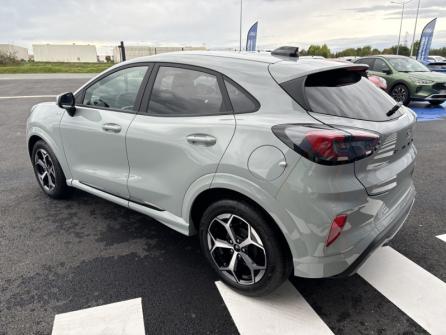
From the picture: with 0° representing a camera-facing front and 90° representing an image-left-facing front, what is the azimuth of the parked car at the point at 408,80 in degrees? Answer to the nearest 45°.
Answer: approximately 315°

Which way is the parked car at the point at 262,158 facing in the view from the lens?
facing away from the viewer and to the left of the viewer

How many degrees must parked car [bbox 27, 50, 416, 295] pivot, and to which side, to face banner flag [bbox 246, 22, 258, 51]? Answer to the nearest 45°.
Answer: approximately 45° to its right

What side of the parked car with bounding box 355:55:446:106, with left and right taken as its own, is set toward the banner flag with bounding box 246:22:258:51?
back

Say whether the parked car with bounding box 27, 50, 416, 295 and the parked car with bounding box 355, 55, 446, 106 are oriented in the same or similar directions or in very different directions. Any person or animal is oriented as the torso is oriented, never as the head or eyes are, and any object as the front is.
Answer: very different directions

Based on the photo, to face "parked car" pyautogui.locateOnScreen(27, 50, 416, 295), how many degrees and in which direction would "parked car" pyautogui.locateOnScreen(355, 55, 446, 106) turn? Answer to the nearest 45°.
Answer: approximately 45° to its right

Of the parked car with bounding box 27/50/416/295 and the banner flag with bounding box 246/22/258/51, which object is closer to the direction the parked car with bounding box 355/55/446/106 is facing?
the parked car

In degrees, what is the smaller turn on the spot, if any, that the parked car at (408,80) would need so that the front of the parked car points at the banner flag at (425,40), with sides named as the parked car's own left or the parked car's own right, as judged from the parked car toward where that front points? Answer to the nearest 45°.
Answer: approximately 135° to the parked car's own left

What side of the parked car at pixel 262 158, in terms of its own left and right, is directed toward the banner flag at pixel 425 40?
right

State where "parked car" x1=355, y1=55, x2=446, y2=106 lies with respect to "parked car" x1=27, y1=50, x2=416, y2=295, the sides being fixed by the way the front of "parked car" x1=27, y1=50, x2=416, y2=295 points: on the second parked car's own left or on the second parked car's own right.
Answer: on the second parked car's own right
